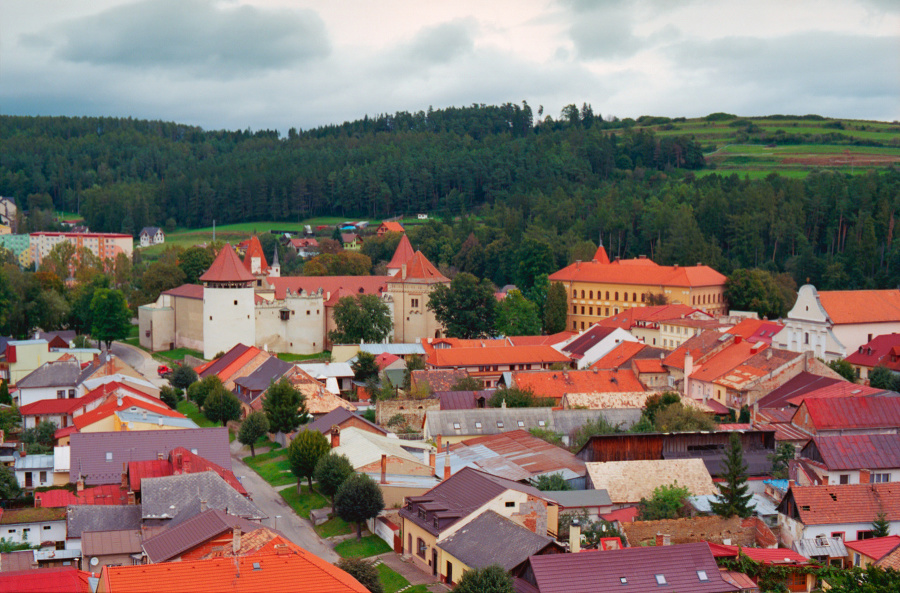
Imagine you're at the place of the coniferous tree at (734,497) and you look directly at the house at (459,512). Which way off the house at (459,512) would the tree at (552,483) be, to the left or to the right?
right

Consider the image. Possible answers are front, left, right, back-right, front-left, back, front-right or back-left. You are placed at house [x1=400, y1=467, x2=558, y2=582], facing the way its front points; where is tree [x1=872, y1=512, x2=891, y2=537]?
back-left

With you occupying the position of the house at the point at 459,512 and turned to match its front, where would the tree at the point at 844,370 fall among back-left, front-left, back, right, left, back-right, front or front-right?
back

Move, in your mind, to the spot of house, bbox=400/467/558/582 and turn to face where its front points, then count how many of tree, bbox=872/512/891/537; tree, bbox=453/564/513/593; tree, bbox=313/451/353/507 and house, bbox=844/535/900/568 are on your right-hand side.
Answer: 1

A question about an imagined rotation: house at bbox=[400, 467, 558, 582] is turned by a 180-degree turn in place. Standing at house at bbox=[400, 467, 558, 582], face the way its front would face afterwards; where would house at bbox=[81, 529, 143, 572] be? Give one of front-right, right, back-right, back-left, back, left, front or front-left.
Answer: back-left

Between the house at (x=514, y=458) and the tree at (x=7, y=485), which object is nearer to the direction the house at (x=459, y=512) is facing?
the tree

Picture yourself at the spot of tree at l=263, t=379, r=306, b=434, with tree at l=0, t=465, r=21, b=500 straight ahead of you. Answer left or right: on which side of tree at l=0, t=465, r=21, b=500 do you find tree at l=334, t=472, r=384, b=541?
left

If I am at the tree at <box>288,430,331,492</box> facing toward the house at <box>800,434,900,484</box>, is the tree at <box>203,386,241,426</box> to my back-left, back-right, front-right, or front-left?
back-left

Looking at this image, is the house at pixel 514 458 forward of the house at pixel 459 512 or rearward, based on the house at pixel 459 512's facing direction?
rearward

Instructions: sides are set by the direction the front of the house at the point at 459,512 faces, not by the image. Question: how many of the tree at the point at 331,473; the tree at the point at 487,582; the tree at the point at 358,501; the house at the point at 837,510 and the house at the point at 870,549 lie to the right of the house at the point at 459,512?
2

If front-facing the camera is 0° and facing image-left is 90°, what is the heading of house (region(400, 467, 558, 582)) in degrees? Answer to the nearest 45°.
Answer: approximately 45°

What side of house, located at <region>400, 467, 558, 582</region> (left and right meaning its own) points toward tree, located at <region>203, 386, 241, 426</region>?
right

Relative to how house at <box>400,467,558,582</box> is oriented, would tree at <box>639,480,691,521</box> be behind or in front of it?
behind
